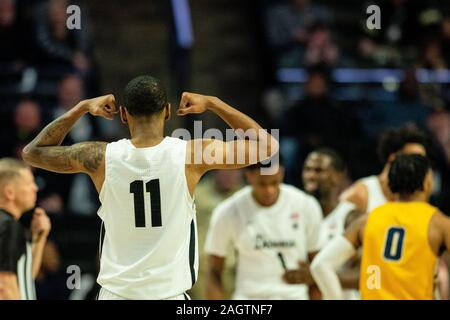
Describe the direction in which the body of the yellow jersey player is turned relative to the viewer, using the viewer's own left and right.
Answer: facing away from the viewer

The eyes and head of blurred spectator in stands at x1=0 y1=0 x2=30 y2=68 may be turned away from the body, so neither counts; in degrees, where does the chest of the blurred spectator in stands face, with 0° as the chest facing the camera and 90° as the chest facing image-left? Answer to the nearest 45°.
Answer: approximately 0°

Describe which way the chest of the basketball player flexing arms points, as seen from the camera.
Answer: away from the camera

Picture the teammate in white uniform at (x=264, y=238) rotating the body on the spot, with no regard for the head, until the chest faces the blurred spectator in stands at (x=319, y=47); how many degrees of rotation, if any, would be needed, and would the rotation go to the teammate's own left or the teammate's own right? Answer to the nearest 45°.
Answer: approximately 180°

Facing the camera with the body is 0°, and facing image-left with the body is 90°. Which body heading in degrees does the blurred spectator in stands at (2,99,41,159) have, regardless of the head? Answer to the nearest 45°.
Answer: approximately 0°

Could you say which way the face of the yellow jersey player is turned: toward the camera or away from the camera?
away from the camera
